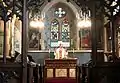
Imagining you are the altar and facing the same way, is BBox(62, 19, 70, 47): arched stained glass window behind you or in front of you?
behind

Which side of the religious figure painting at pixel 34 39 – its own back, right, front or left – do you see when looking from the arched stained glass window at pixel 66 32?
left

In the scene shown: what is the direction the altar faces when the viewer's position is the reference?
facing the viewer

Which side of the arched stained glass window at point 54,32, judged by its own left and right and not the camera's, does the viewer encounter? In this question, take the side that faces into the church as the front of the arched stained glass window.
front

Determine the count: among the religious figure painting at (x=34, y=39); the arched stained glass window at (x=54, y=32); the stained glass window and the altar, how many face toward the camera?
4

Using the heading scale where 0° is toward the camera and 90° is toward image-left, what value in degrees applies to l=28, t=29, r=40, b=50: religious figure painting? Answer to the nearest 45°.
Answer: approximately 0°
